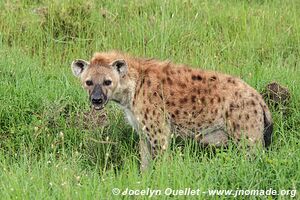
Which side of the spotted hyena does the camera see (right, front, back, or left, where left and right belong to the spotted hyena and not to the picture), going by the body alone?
left
